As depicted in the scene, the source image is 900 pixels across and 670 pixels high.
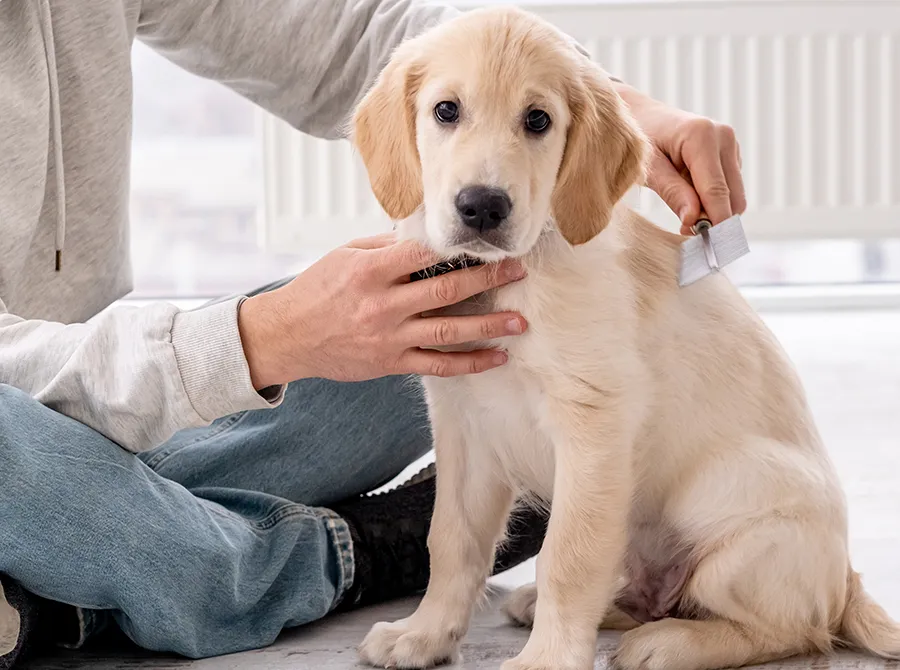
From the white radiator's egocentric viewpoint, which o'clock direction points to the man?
The man is roughly at 1 o'clock from the white radiator.

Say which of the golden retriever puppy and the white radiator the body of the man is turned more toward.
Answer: the golden retriever puppy

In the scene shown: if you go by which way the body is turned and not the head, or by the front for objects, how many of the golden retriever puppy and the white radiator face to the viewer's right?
0

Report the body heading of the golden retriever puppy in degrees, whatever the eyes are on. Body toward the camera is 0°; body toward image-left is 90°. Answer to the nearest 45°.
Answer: approximately 45°

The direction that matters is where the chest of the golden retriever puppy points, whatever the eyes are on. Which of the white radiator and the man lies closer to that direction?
the man

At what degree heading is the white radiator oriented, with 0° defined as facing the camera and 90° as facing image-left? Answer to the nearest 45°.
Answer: approximately 0°

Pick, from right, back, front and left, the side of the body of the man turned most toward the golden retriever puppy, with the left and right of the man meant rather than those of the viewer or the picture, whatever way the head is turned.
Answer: front

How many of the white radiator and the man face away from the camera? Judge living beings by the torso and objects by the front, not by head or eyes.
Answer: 0

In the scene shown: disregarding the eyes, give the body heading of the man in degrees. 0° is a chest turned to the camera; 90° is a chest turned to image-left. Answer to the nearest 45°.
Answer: approximately 315°

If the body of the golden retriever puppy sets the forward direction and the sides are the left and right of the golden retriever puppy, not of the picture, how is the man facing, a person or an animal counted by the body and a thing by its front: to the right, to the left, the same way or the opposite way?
to the left
